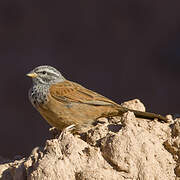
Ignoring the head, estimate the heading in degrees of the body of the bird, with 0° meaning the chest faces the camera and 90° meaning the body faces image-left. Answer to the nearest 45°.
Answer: approximately 90°
